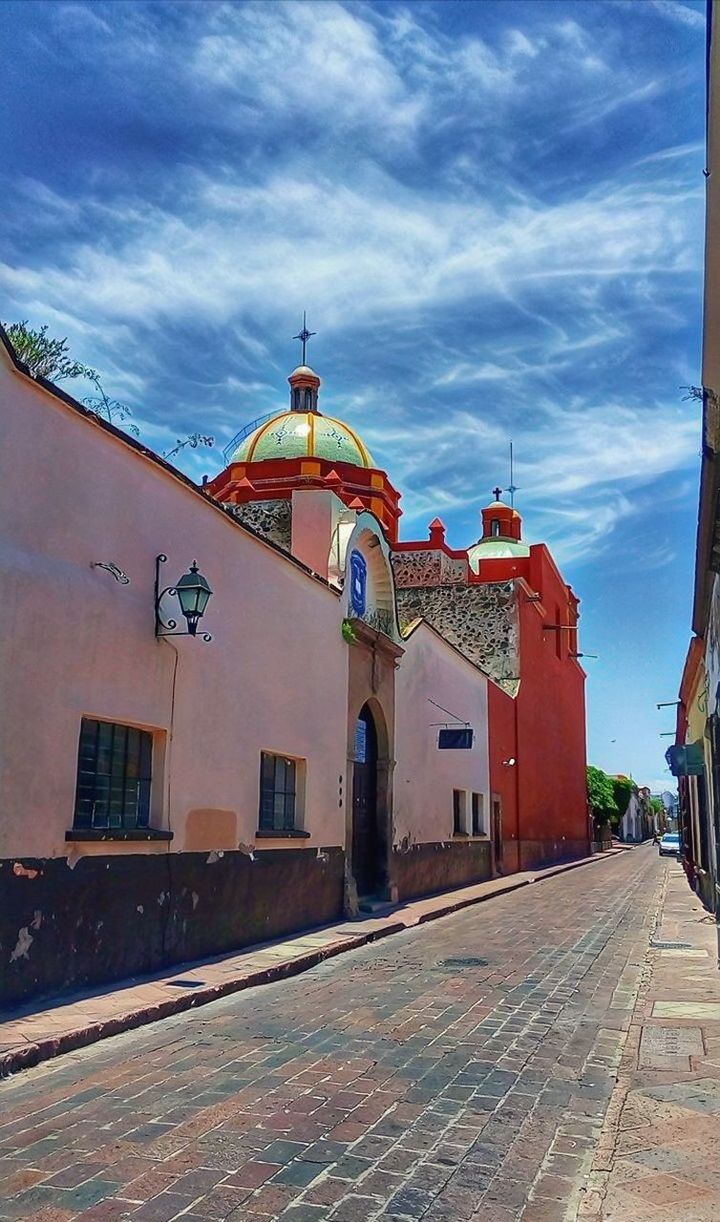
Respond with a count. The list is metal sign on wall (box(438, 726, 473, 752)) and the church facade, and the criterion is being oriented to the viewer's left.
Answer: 0

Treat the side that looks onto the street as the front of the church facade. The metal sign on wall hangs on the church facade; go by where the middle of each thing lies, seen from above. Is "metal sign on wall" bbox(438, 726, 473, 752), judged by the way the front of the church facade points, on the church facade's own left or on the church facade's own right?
on the church facade's own left

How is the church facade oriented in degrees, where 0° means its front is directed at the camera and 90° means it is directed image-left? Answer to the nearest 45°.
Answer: approximately 315°
